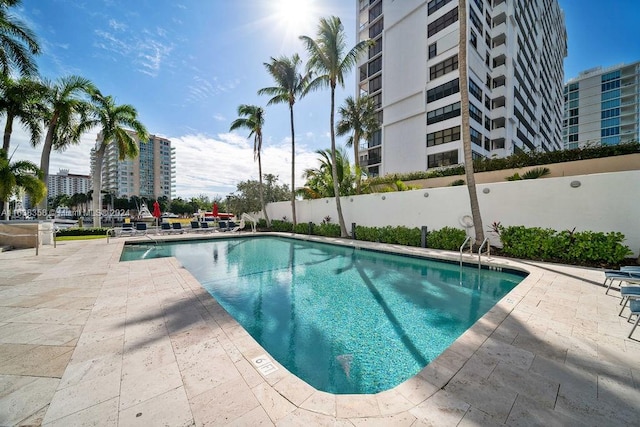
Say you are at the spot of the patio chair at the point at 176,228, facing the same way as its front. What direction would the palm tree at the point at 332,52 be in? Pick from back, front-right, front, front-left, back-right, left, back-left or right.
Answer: front-left

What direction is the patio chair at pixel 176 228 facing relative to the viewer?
toward the camera

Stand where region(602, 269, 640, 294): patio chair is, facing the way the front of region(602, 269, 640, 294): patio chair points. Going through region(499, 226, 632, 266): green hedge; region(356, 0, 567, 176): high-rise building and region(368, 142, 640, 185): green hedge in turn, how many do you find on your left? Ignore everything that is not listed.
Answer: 0

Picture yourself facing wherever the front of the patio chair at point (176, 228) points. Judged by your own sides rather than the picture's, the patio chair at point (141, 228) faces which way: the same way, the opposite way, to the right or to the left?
the same way

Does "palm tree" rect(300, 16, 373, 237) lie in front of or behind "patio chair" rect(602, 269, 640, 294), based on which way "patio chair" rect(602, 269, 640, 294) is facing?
in front

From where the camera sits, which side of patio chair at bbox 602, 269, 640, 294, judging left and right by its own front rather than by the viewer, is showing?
left

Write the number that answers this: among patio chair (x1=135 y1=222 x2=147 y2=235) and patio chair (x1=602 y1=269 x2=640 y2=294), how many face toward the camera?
1

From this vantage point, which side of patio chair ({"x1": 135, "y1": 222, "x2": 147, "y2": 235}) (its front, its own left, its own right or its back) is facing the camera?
front

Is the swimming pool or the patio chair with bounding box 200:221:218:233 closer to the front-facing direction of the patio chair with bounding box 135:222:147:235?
the swimming pool

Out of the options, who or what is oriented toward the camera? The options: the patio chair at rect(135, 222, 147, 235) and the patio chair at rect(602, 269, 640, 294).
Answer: the patio chair at rect(135, 222, 147, 235)

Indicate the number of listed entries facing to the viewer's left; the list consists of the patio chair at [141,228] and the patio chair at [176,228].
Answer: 0

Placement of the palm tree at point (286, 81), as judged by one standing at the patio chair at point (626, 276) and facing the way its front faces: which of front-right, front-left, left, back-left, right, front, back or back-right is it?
front

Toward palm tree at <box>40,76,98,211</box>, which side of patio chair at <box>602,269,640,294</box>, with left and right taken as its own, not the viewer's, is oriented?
front

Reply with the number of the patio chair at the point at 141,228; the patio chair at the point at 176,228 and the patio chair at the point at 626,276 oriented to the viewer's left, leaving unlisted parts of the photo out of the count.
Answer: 1

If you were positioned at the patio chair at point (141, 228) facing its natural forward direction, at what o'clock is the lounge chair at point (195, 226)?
The lounge chair is roughly at 9 o'clock from the patio chair.

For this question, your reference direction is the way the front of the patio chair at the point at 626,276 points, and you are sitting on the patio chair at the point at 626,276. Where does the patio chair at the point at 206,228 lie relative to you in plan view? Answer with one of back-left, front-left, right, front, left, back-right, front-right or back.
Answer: front
